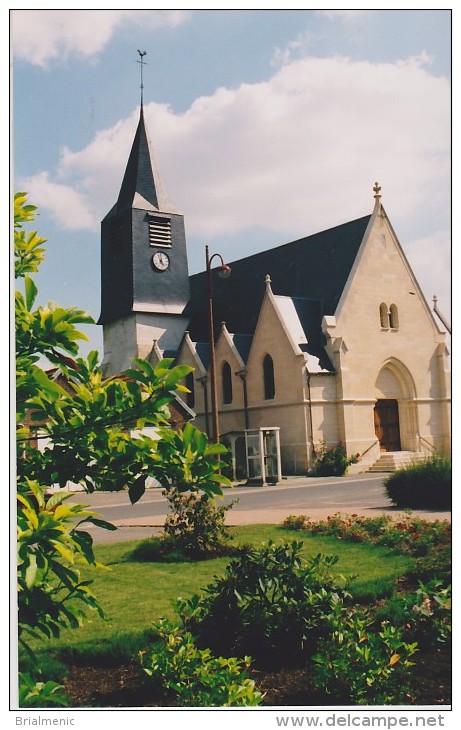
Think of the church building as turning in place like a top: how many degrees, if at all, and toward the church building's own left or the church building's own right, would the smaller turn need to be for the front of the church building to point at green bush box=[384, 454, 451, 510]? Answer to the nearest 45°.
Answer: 0° — it already faces it

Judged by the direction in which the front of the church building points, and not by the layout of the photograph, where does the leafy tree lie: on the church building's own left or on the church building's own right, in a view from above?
on the church building's own right

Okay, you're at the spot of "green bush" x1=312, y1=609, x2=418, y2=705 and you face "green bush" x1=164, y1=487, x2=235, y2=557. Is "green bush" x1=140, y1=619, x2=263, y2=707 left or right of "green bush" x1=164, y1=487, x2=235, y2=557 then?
left

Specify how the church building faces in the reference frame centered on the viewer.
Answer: facing the viewer and to the right of the viewer
